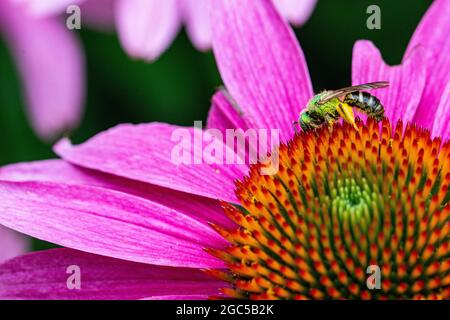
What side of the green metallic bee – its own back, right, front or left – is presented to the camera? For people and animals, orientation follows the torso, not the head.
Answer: left

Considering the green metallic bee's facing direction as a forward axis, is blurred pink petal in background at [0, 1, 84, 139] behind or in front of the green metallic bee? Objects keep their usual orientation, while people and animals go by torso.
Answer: in front
